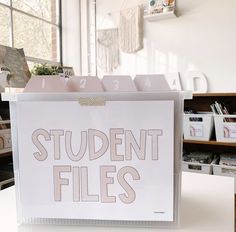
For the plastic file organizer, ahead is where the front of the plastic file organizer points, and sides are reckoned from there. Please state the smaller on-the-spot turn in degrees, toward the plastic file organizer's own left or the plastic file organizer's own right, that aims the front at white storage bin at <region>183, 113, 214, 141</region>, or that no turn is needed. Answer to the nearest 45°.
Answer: approximately 135° to the plastic file organizer's own left

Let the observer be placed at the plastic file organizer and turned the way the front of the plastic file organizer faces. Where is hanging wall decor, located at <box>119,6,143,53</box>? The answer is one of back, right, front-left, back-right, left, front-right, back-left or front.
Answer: back

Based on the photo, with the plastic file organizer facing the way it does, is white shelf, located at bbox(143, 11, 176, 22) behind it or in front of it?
behind

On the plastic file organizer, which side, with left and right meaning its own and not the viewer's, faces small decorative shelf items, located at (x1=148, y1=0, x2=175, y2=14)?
back

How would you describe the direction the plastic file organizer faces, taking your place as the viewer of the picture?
facing the viewer

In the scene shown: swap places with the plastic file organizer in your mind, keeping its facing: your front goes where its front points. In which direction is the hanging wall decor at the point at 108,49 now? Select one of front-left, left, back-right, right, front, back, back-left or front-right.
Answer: back

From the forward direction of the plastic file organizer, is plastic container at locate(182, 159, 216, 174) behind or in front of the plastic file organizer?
behind

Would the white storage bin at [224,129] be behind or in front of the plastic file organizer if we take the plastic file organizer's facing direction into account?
behind
